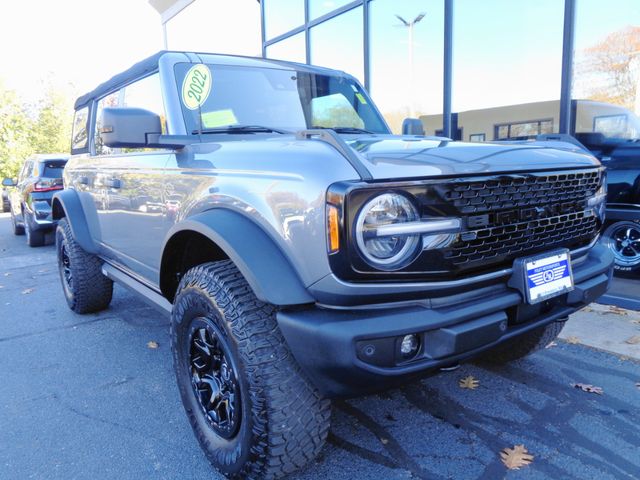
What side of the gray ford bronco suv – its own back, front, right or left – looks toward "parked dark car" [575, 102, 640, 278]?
left

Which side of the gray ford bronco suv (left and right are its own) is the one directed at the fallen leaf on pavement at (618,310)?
left

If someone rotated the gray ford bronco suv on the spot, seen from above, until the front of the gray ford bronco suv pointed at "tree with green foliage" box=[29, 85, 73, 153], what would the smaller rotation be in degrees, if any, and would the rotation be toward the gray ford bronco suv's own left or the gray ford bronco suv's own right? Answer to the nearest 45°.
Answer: approximately 180°

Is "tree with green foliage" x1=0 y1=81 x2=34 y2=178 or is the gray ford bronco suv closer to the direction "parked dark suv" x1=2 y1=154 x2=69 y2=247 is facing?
the tree with green foliage

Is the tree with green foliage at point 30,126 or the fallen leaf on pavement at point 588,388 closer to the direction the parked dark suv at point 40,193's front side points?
the tree with green foliage

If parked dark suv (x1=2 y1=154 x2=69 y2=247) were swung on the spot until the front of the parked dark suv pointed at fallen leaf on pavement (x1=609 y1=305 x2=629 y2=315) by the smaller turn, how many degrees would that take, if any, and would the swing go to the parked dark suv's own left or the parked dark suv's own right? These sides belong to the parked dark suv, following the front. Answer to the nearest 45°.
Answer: approximately 180°

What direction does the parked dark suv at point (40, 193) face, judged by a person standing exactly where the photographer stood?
facing away from the viewer and to the left of the viewer

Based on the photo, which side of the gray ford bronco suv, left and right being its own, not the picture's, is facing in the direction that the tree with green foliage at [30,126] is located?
back

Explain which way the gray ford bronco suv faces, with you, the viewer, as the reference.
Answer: facing the viewer and to the right of the viewer

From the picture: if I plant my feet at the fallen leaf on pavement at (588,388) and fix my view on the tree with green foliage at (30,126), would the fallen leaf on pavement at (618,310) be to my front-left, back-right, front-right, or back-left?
front-right

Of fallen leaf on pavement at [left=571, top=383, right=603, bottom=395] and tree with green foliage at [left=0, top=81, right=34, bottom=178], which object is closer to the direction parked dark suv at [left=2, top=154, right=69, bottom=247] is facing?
the tree with green foliage

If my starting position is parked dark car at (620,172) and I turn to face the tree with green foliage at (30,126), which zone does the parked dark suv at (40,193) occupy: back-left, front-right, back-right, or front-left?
front-left
